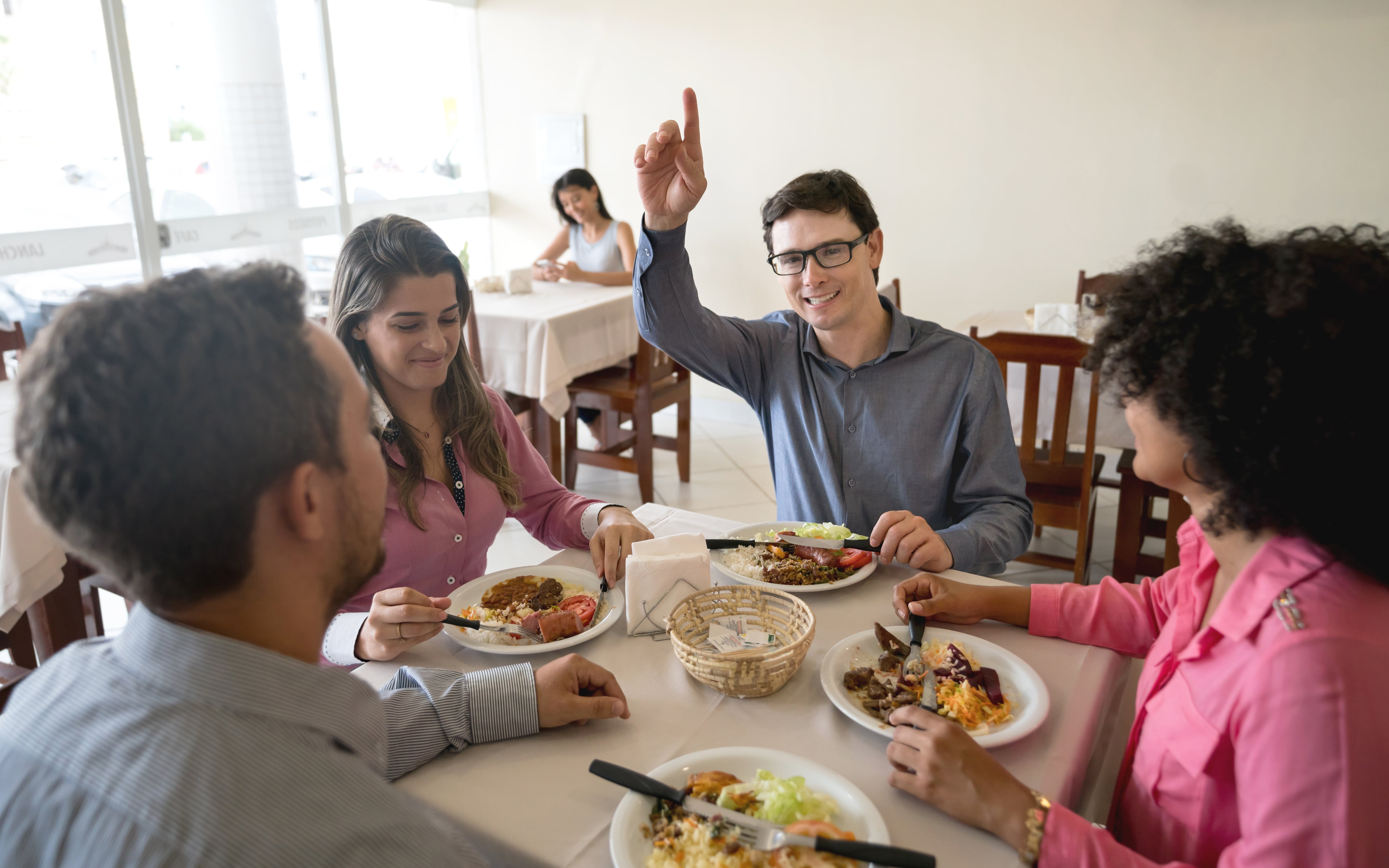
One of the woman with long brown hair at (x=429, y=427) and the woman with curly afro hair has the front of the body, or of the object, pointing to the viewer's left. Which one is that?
the woman with curly afro hair

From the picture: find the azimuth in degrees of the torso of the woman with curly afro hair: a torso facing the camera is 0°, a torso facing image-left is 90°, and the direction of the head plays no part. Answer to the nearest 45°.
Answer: approximately 90°

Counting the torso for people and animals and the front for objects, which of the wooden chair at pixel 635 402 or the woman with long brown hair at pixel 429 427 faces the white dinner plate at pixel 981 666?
the woman with long brown hair

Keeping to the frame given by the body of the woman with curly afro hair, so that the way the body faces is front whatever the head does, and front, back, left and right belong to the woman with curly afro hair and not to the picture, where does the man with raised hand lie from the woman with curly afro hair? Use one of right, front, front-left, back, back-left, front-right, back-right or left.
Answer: front-right

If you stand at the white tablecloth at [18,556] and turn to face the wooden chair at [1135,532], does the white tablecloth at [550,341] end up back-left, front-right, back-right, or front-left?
front-left

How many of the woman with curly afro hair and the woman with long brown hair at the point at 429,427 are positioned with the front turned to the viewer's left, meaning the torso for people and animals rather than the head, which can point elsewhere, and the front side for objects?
1

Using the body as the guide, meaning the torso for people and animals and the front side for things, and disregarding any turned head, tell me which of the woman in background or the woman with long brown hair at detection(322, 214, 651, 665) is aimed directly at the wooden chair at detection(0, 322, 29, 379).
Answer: the woman in background

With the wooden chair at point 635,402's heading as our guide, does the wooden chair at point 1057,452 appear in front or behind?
behind

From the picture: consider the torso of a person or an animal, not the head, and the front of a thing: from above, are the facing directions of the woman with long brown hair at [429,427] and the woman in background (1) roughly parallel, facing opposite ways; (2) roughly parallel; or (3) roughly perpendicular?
roughly perpendicular

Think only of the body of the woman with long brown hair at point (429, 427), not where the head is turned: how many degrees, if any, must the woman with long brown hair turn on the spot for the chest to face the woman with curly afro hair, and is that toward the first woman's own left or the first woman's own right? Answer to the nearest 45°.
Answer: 0° — they already face them

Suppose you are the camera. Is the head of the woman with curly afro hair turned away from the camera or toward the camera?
away from the camera

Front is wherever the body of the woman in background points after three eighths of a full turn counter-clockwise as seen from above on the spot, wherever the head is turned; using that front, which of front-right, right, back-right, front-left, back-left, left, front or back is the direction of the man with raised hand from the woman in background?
right

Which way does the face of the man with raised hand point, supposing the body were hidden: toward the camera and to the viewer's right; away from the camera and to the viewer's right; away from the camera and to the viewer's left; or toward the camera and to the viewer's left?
toward the camera and to the viewer's left

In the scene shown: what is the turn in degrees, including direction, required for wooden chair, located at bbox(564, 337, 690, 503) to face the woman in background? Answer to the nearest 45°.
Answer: approximately 45° to its right

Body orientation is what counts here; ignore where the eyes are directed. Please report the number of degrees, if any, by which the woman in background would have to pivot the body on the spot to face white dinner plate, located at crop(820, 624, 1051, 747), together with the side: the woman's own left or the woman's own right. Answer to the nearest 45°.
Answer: approximately 45° to the woman's own left

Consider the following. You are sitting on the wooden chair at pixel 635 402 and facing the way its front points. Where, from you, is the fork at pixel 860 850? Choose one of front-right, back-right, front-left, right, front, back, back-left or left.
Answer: back-left
